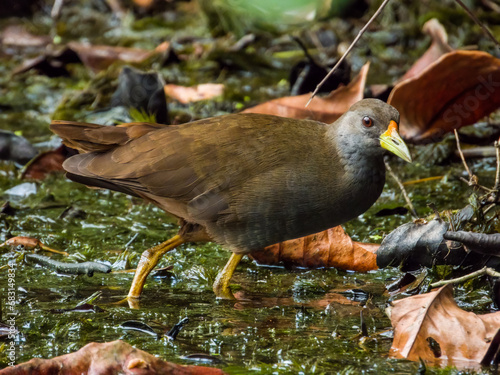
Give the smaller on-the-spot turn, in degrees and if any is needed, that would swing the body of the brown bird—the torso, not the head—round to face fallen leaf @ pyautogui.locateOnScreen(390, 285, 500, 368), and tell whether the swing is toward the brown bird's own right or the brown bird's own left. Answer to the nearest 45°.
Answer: approximately 45° to the brown bird's own right

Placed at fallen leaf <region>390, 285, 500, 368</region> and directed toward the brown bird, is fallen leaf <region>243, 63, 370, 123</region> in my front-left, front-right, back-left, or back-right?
front-right

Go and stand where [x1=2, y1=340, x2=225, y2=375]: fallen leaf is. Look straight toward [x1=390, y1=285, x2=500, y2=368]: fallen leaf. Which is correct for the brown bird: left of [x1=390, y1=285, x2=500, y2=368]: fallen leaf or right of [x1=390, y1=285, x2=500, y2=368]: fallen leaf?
left

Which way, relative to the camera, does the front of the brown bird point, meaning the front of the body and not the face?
to the viewer's right

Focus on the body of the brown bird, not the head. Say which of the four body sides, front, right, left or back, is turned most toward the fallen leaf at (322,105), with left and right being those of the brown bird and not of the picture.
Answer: left

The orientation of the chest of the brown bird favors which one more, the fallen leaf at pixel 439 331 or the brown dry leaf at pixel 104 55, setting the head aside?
the fallen leaf

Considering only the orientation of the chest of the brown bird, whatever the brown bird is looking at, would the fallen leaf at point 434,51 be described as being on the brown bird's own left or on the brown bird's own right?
on the brown bird's own left

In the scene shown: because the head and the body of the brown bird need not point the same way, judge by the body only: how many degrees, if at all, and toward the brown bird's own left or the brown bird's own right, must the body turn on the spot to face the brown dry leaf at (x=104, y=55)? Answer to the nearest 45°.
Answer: approximately 90° to the brown bird's own left

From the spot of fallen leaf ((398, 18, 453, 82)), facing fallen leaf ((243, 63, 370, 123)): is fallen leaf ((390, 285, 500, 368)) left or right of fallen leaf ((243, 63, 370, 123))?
left

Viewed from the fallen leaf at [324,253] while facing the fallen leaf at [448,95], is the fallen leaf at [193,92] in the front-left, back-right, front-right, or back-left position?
front-left

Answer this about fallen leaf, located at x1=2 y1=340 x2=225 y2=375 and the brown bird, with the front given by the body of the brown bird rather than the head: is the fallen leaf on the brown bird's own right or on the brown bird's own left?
on the brown bird's own right

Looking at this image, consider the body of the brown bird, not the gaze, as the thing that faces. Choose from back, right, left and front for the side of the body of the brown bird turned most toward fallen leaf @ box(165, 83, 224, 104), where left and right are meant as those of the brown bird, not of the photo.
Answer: left
